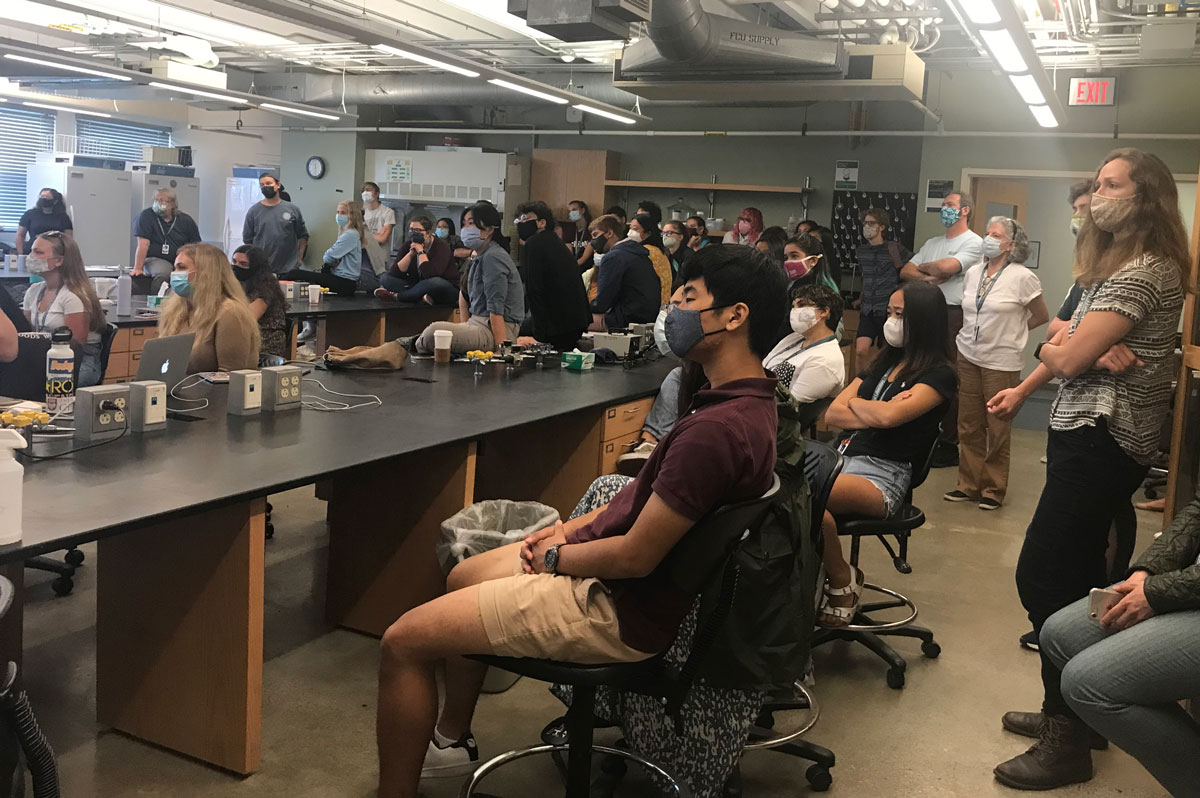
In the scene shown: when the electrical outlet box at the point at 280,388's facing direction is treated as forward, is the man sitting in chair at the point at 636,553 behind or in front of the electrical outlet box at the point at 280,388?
in front

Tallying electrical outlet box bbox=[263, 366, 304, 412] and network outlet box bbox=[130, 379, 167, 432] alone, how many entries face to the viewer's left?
0

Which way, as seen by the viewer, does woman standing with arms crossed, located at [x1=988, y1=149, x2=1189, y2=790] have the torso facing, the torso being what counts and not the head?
to the viewer's left

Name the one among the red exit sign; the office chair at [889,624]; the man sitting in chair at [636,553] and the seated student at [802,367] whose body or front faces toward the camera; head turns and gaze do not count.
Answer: the red exit sign

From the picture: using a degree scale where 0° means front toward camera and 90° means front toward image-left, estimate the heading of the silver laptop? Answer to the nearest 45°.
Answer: approximately 225°

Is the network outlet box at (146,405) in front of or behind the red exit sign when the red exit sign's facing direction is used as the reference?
in front

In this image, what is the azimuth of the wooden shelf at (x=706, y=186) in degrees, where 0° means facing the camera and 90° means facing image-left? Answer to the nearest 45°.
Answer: approximately 0°
